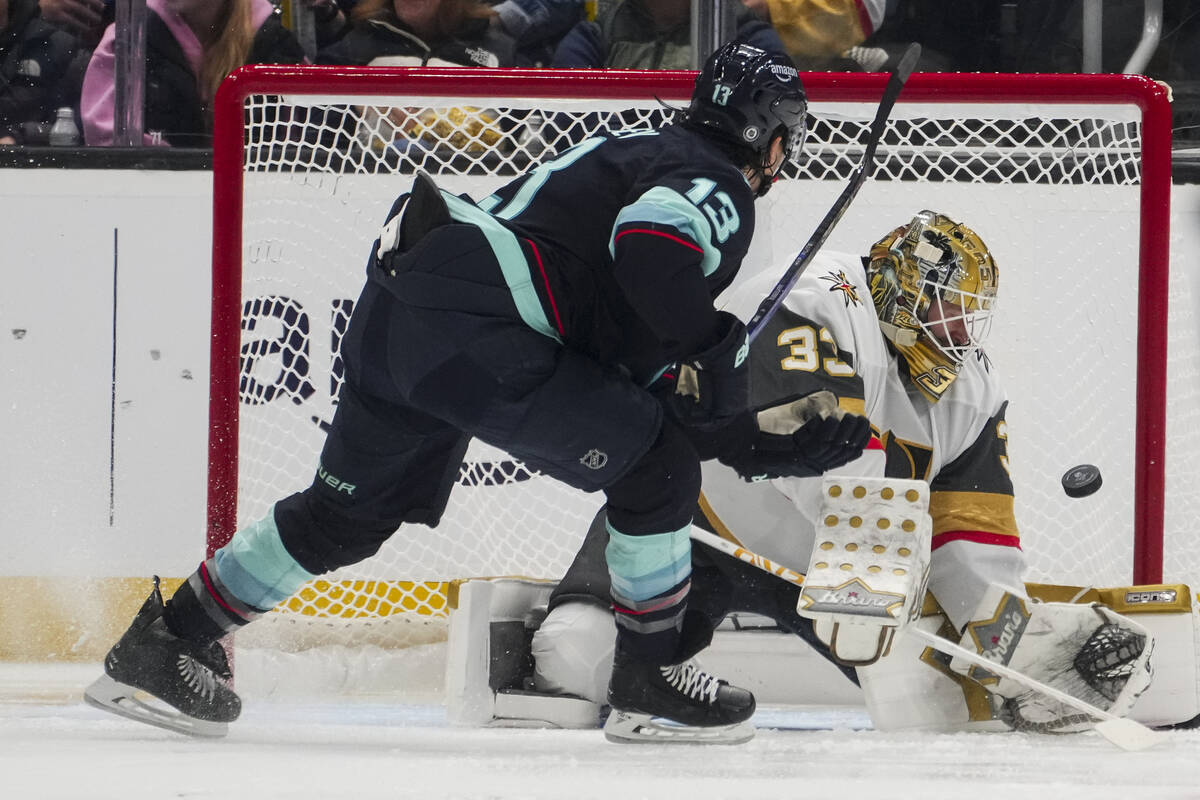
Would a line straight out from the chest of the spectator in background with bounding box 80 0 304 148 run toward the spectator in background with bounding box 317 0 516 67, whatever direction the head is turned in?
no

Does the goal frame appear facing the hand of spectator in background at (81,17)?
no

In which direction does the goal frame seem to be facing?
toward the camera

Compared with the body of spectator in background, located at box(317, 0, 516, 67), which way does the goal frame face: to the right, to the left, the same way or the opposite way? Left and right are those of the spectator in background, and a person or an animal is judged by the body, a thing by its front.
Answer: the same way

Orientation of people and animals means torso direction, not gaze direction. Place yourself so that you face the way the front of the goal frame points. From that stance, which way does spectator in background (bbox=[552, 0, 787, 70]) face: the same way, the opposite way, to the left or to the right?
the same way

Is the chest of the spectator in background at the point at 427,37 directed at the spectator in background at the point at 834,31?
no

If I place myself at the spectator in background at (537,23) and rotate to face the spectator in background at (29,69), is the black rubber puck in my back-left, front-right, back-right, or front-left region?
back-left

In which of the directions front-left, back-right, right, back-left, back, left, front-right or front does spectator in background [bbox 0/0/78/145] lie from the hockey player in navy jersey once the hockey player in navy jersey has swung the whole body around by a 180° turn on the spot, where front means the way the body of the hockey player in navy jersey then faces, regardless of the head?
front-right

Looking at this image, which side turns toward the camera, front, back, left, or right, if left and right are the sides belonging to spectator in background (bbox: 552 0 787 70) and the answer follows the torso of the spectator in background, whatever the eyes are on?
front

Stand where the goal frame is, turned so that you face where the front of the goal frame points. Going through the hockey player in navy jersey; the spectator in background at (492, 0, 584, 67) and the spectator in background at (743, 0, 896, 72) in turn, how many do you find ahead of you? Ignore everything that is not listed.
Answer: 1

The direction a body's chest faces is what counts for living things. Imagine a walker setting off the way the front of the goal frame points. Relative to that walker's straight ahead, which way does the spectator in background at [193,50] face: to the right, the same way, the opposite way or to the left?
the same way

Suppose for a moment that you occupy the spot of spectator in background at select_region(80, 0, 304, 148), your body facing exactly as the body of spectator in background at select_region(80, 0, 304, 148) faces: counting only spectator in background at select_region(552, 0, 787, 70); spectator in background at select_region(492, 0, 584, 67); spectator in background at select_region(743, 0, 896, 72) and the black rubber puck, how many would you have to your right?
0

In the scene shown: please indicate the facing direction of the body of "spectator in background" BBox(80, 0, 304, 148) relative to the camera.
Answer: toward the camera

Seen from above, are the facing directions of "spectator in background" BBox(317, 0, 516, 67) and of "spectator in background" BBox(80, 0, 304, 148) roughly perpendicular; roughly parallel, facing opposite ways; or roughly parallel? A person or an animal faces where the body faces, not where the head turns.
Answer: roughly parallel
